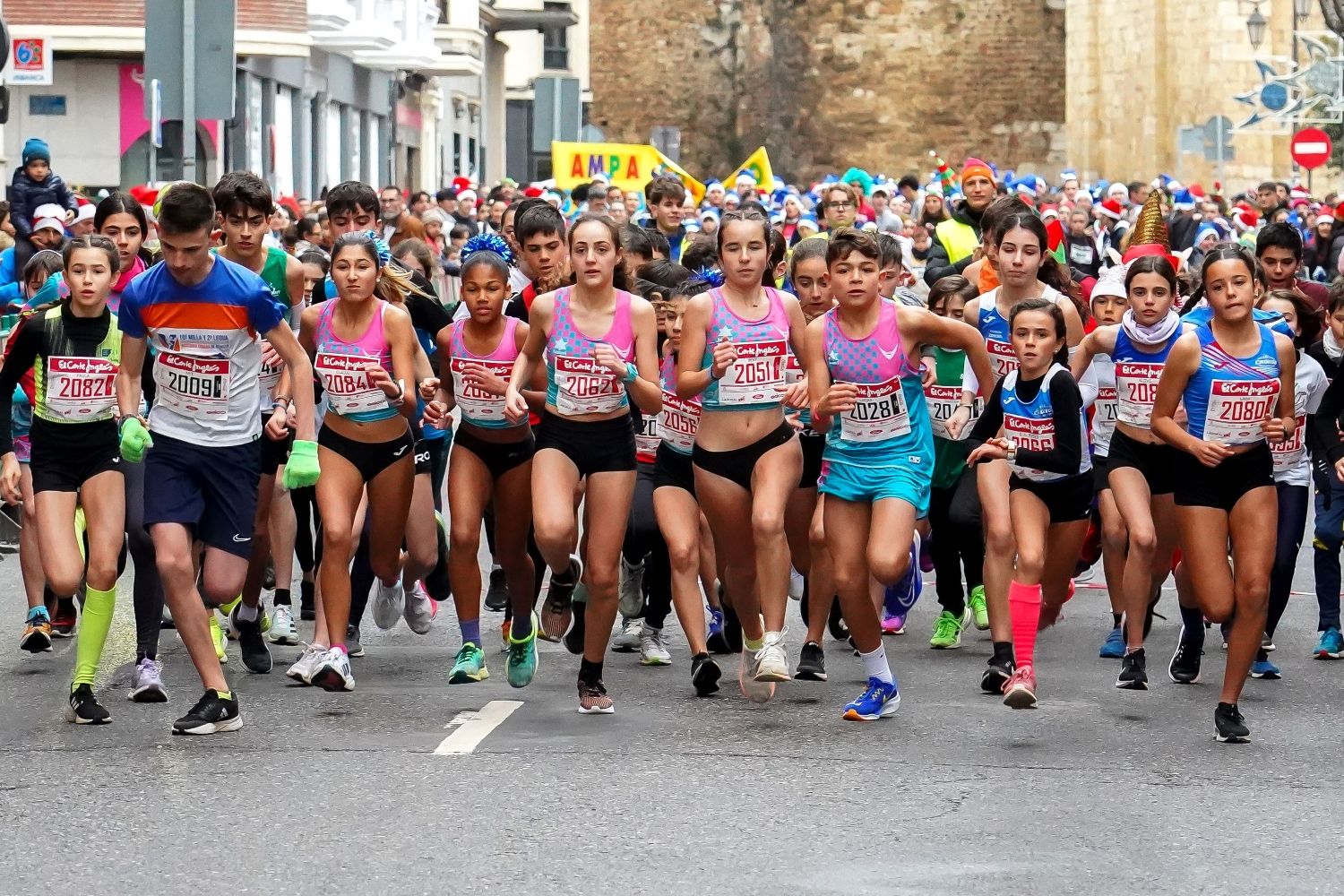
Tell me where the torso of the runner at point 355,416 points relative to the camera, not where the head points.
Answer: toward the camera

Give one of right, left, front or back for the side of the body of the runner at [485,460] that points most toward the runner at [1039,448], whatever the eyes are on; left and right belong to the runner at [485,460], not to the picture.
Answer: left

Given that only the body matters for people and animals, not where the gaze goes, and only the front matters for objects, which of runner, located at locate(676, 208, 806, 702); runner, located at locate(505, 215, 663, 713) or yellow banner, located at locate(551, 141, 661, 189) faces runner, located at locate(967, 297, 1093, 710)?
the yellow banner

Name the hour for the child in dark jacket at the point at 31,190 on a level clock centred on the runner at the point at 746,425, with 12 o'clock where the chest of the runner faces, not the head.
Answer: The child in dark jacket is roughly at 5 o'clock from the runner.

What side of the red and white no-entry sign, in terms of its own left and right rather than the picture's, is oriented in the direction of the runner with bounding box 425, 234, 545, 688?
front

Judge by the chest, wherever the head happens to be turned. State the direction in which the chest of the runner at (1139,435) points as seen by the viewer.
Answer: toward the camera

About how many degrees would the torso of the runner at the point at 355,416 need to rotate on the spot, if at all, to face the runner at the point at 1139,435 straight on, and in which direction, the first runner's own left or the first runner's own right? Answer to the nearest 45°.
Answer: approximately 90° to the first runner's own left

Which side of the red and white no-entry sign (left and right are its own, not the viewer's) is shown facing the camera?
front

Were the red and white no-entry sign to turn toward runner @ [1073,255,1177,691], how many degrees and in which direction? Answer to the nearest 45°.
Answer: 0° — it already faces them

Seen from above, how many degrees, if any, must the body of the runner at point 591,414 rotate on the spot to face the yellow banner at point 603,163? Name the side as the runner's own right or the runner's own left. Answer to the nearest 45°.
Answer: approximately 180°

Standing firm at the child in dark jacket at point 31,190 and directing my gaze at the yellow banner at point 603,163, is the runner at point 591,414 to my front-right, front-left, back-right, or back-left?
back-right
